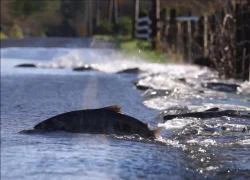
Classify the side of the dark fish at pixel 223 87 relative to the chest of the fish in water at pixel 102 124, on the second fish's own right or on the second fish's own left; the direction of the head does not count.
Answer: on the second fish's own right

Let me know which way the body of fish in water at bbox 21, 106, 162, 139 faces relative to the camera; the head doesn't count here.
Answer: to the viewer's left
